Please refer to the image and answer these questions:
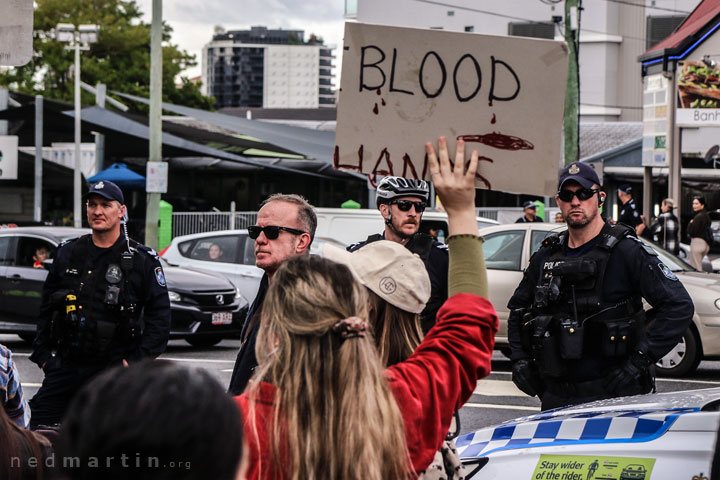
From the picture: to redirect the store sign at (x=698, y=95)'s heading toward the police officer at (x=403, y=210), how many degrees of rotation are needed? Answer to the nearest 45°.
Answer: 0° — it already faces them

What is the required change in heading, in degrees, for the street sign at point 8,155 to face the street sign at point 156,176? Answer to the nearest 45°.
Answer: approximately 135° to its left
